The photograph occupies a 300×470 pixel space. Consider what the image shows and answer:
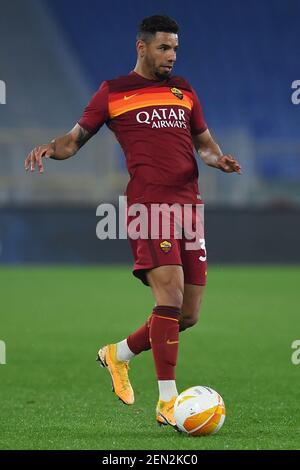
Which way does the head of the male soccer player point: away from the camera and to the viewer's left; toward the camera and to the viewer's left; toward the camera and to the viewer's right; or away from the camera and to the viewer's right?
toward the camera and to the viewer's right

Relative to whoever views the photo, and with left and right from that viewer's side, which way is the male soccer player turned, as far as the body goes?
facing the viewer and to the right of the viewer
